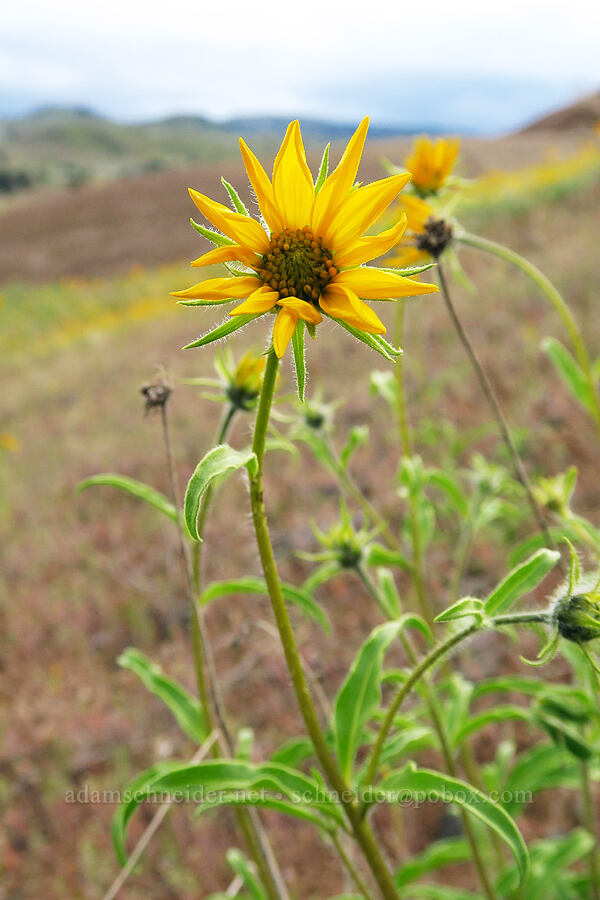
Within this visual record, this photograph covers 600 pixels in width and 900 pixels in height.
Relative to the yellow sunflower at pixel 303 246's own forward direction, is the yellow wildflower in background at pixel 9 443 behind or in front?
behind

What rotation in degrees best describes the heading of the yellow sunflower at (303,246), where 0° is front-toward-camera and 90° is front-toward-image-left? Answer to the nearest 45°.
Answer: approximately 0°
